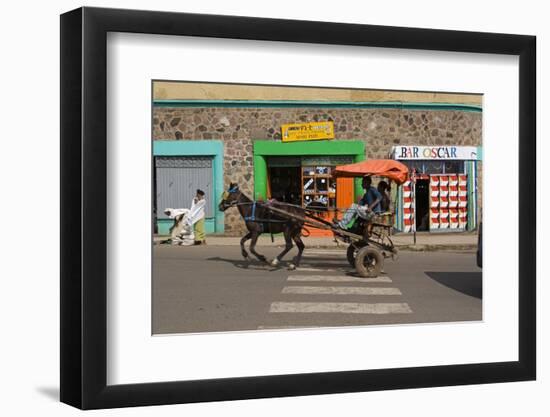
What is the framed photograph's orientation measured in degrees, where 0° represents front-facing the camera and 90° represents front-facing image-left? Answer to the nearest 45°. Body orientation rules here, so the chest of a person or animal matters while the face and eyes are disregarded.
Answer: approximately 315°
